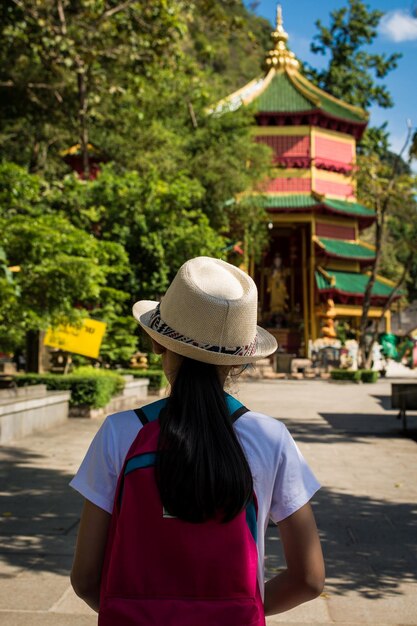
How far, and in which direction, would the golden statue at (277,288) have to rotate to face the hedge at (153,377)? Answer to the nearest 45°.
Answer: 0° — it already faces it

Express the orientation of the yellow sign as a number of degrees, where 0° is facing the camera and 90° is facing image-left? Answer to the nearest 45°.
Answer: approximately 0°

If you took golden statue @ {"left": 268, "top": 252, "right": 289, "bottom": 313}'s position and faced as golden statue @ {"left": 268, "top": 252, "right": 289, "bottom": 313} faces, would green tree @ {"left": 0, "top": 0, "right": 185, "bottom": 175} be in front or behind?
in front

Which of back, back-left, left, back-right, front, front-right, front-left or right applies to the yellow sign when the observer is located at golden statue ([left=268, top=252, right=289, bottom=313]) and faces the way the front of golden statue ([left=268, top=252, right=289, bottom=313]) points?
front

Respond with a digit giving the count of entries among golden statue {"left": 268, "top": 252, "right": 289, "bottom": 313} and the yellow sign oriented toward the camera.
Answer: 2

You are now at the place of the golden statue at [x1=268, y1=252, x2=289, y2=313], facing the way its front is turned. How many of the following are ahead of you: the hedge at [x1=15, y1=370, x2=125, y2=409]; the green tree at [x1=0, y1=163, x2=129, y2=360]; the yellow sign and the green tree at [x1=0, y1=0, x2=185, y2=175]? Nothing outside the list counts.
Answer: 4

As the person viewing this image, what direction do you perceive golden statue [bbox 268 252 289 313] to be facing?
facing the viewer

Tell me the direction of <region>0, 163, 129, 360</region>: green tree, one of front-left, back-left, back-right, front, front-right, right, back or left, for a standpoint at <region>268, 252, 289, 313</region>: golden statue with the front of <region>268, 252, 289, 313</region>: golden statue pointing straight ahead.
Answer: front

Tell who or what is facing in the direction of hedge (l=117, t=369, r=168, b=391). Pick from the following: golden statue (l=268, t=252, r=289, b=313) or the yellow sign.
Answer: the golden statue

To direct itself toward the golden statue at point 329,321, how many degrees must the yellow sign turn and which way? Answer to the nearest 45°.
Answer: approximately 135° to its left

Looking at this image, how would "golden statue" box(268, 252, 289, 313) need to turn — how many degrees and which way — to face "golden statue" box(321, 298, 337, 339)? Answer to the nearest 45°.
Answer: approximately 45° to its left
